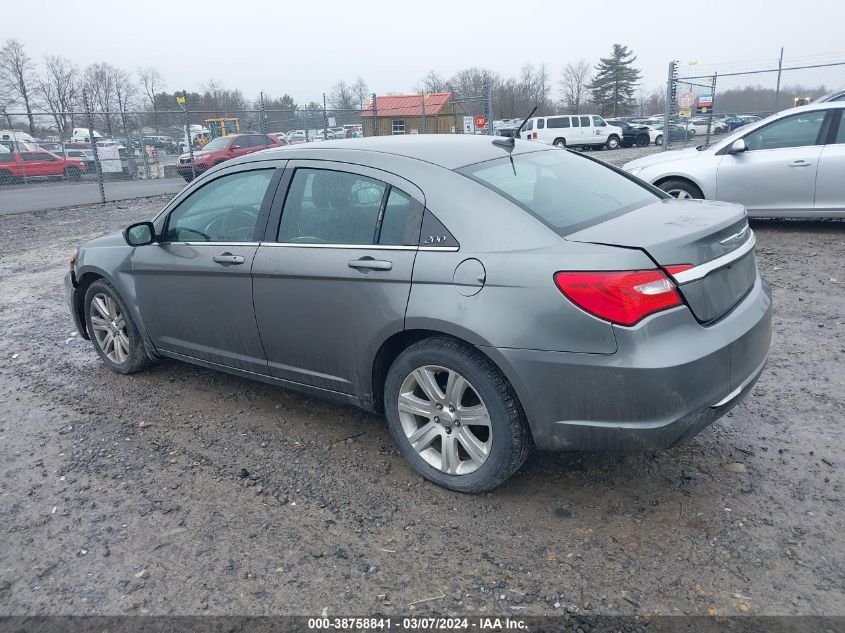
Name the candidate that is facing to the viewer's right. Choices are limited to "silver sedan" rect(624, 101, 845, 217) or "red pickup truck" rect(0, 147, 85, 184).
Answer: the red pickup truck

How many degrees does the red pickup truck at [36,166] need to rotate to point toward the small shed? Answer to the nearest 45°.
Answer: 0° — it already faces it

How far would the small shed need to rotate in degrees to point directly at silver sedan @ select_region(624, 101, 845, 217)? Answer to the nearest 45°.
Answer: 0° — it already faces it

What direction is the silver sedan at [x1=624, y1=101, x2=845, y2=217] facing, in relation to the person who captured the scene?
facing to the left of the viewer

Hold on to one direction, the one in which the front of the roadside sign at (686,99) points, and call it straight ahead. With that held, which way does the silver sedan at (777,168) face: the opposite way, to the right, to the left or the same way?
to the right

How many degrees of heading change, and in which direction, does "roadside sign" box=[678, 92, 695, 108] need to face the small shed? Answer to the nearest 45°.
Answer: approximately 135° to its right

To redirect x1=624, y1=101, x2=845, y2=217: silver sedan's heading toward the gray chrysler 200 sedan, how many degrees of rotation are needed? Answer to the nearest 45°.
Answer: approximately 90° to its left

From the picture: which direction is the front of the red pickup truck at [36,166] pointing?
to the viewer's right

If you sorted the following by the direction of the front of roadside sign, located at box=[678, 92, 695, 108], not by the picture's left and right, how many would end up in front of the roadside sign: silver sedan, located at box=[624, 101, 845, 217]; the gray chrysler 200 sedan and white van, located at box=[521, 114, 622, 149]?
2

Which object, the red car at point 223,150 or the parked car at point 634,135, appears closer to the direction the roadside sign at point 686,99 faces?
the red car
